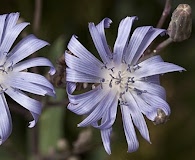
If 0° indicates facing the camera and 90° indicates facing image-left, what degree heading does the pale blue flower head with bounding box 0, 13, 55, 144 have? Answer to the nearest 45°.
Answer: approximately 0°

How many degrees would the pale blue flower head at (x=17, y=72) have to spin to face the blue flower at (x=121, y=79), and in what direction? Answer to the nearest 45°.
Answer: approximately 90° to its left

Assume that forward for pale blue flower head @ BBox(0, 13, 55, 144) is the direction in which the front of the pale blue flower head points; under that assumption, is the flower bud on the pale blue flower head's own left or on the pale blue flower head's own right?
on the pale blue flower head's own left
